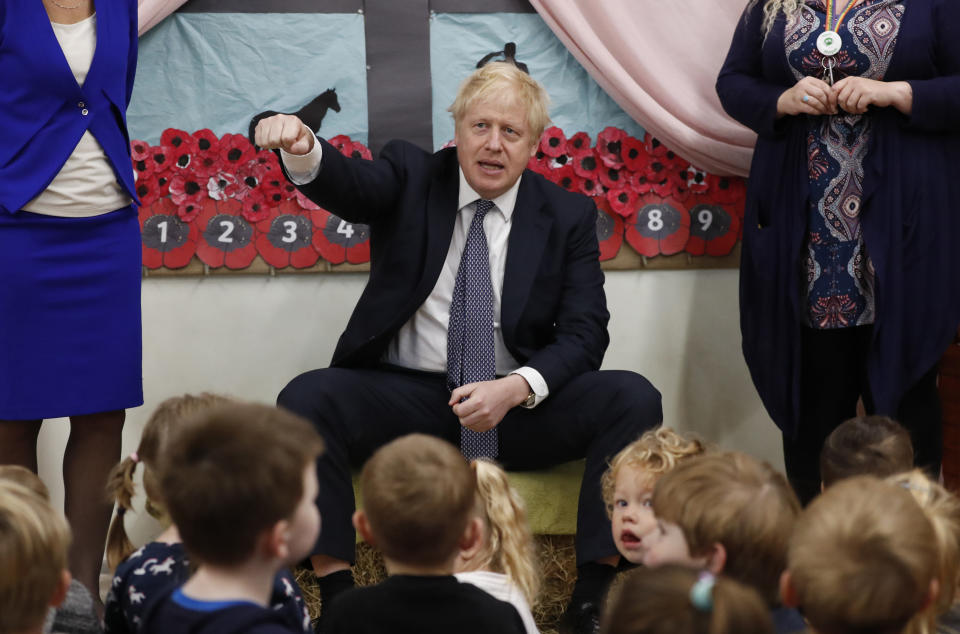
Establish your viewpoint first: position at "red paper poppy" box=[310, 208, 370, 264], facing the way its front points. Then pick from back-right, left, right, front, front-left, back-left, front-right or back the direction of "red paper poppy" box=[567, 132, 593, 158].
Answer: left

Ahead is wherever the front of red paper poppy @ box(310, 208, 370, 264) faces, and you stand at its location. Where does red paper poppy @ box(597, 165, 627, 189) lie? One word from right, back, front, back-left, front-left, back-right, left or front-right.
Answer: left

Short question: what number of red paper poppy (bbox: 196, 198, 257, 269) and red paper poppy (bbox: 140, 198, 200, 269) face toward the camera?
2

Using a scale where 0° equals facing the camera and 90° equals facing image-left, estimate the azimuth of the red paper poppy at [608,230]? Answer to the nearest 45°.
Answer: approximately 0°

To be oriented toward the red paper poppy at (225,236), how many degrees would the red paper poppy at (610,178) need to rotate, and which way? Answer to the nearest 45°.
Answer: approximately 90° to its right

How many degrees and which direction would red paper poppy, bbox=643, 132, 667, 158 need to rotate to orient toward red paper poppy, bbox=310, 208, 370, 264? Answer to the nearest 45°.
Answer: approximately 90° to its right
